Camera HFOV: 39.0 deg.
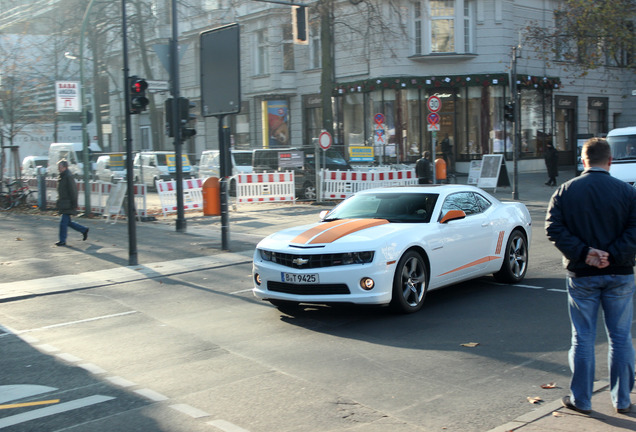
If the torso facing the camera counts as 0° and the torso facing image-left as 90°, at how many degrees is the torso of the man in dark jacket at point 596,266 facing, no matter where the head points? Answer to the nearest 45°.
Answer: approximately 180°

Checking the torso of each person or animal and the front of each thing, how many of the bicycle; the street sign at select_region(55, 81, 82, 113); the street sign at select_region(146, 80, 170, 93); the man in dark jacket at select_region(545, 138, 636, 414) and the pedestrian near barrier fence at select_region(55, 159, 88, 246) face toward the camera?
2

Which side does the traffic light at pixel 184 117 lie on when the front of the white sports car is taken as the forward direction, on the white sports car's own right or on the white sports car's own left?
on the white sports car's own right

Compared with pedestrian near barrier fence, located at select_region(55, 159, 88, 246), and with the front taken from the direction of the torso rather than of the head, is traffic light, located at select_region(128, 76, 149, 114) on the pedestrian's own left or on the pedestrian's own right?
on the pedestrian's own left

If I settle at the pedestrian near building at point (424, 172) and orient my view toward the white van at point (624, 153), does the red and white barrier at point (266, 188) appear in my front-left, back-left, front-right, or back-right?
back-right

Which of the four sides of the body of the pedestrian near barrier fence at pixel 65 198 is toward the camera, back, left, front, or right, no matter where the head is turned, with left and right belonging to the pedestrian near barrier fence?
left
